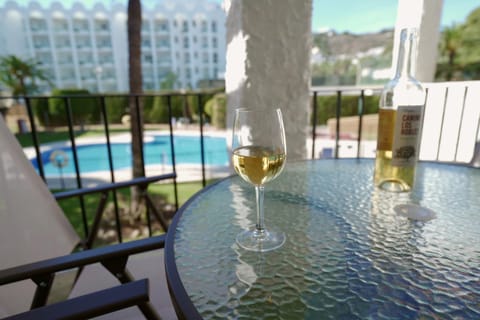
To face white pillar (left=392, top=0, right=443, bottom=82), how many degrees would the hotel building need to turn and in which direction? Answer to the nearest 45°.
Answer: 0° — it already faces it

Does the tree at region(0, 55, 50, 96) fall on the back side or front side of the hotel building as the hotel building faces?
on the front side

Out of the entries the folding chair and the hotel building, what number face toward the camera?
1

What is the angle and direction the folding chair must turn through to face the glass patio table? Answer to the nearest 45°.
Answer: approximately 45° to its right

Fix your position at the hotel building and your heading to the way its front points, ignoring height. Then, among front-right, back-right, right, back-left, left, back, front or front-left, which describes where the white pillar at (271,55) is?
front

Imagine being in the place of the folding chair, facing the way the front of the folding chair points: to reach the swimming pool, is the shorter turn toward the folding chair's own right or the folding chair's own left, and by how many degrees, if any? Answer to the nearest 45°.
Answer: approximately 90° to the folding chair's own left

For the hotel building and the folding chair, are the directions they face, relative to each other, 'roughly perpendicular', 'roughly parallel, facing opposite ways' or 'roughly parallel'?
roughly perpendicular

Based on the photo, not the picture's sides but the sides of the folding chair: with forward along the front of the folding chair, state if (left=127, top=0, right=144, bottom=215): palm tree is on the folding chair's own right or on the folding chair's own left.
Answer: on the folding chair's own left

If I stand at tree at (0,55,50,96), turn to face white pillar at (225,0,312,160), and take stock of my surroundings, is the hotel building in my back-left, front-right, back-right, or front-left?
back-left

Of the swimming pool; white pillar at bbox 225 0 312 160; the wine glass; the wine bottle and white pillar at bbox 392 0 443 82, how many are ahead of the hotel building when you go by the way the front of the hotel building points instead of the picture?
5

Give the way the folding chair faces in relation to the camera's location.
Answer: facing to the right of the viewer

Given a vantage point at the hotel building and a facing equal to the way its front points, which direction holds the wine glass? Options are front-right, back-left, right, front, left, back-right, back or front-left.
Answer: front

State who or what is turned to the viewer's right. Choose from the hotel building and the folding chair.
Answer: the folding chair

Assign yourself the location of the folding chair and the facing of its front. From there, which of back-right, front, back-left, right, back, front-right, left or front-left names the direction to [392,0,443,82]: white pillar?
front

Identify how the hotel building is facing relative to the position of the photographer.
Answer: facing the viewer

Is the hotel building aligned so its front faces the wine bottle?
yes

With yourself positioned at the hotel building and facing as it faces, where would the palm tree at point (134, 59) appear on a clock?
The palm tree is roughly at 12 o'clock from the hotel building.

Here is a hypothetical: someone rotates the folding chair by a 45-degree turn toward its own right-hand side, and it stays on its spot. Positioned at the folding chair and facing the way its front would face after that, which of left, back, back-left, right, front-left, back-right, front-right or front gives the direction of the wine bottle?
front
